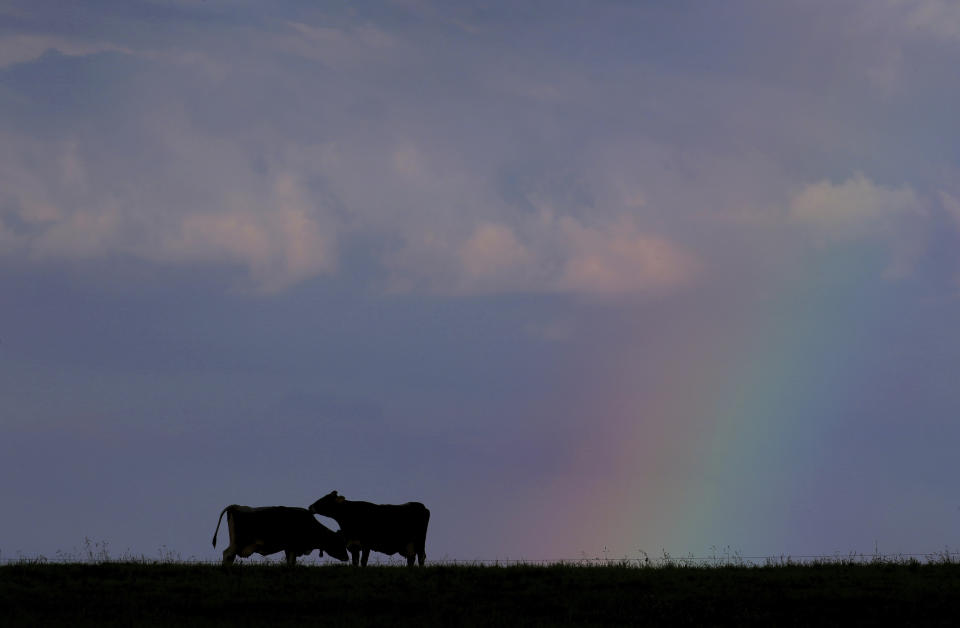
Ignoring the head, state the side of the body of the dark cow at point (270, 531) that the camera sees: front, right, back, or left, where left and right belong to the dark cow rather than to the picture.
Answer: right

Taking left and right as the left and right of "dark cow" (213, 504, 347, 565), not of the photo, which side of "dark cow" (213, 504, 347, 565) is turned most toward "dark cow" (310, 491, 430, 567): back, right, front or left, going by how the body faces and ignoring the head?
front

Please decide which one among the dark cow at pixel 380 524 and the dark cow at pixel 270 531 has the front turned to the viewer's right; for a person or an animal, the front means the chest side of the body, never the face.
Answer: the dark cow at pixel 270 531

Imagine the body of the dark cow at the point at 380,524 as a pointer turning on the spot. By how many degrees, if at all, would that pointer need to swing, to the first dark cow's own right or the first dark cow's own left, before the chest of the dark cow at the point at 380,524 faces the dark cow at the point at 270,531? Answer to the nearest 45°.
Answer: approximately 45° to the first dark cow's own left

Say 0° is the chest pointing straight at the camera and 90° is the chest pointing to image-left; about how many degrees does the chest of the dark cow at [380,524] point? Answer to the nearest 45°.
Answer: approximately 90°

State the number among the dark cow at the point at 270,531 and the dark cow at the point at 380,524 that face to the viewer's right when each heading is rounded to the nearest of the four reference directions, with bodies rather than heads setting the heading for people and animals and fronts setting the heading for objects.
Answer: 1

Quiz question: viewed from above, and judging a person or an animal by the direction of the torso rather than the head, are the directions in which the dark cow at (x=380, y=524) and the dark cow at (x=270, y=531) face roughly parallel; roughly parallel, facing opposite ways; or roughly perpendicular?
roughly parallel, facing opposite ways
